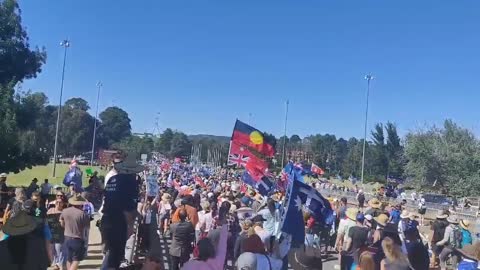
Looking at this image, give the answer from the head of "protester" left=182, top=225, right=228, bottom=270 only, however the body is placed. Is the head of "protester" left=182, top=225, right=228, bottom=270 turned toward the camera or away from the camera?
away from the camera

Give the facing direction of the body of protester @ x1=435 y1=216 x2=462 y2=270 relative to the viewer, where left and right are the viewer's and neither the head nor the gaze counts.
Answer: facing away from the viewer and to the left of the viewer

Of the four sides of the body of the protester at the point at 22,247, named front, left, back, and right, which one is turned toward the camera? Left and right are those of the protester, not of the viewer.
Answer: back

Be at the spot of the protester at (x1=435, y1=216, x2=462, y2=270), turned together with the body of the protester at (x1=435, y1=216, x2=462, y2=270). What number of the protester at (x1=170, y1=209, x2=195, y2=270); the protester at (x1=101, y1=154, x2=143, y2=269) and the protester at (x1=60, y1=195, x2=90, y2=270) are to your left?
3

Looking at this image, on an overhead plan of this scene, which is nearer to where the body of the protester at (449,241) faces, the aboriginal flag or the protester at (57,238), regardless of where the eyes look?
the aboriginal flag

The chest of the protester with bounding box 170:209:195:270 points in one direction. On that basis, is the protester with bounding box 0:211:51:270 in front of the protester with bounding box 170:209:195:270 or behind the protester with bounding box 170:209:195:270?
behind

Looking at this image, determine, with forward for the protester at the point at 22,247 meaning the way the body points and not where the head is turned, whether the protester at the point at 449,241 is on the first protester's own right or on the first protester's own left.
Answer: on the first protester's own right

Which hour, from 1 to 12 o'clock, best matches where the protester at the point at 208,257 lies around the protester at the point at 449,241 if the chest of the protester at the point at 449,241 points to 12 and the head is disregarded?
the protester at the point at 208,257 is roughly at 8 o'clock from the protester at the point at 449,241.

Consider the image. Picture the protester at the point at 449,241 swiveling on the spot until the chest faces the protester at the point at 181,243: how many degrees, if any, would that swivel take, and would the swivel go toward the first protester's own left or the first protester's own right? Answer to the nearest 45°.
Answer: approximately 90° to the first protester's own left

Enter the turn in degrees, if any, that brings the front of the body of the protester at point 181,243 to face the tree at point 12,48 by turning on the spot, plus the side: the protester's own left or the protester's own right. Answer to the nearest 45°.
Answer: approximately 45° to the protester's own left

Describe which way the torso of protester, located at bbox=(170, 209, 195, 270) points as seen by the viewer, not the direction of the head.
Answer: away from the camera

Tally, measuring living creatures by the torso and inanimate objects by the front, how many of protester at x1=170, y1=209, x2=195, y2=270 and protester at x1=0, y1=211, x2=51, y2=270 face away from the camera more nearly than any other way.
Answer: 2

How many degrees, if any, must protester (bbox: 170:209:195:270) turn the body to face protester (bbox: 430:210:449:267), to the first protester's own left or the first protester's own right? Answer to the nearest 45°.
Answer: approximately 45° to the first protester's own right
